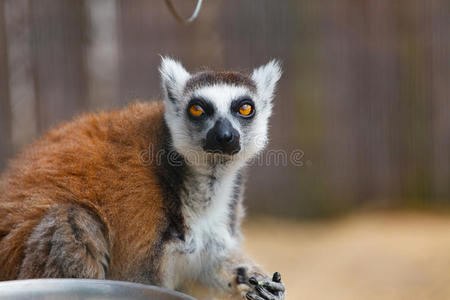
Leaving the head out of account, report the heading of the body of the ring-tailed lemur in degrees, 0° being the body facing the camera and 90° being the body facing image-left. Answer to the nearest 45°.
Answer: approximately 315°
